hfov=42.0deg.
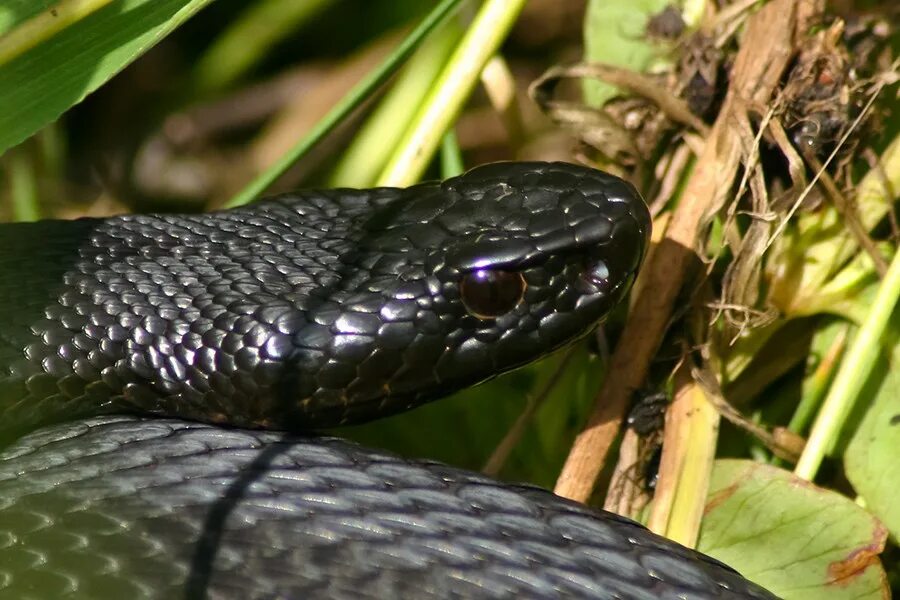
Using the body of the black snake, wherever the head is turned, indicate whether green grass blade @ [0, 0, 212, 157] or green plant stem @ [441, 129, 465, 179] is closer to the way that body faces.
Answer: the green plant stem

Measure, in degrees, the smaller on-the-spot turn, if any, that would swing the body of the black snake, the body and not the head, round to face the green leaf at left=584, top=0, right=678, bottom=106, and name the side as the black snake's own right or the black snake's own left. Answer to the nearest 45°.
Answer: approximately 45° to the black snake's own left

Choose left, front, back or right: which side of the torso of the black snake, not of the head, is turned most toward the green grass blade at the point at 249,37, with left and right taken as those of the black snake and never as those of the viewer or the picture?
left

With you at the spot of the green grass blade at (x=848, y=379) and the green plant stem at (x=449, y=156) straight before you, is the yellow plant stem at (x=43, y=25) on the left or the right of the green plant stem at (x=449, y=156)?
left

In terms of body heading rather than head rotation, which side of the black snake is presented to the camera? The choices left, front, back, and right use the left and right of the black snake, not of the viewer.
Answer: right

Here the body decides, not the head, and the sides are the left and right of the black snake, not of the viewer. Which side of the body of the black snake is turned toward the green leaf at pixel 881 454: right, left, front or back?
front

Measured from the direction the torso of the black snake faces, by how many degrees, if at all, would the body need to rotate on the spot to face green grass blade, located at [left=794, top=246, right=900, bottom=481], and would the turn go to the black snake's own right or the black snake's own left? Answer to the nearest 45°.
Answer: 0° — it already faces it

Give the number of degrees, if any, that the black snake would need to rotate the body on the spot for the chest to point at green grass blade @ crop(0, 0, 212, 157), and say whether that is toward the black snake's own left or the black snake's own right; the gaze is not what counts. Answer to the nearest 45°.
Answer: approximately 135° to the black snake's own left

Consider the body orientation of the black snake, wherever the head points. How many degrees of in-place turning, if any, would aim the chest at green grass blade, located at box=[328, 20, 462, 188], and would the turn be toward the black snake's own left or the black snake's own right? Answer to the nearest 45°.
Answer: approximately 90° to the black snake's own left

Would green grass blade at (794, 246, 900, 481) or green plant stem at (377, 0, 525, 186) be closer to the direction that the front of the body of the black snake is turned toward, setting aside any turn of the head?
the green grass blade

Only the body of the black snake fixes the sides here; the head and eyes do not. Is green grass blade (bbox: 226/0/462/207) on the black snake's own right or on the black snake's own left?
on the black snake's own left

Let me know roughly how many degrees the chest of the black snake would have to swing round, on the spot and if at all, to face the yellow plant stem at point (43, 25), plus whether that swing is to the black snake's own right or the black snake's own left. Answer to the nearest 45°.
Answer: approximately 135° to the black snake's own left

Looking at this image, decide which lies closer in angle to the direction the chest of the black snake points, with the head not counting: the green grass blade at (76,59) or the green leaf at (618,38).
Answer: the green leaf

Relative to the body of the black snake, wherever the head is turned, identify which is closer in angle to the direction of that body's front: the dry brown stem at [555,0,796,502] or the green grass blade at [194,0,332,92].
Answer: the dry brown stem

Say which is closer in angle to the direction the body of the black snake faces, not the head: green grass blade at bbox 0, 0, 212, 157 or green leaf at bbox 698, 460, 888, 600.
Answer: the green leaf

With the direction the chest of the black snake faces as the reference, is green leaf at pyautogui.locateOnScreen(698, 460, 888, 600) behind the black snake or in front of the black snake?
in front
